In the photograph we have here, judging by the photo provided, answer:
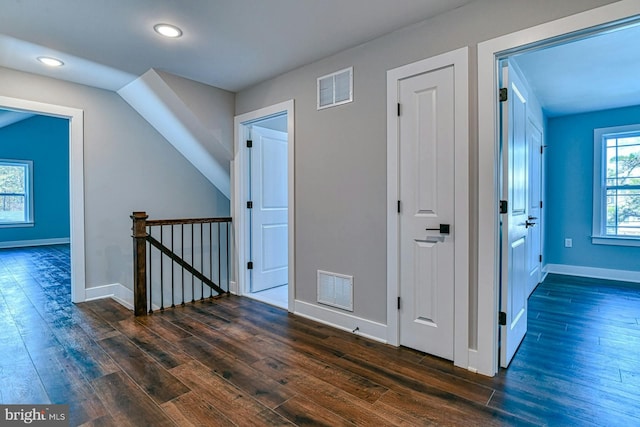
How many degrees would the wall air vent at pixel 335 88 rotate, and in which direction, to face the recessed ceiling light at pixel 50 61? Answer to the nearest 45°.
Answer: approximately 45° to its right

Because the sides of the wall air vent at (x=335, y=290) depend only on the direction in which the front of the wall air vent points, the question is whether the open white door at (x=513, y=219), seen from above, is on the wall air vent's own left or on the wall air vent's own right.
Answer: on the wall air vent's own left

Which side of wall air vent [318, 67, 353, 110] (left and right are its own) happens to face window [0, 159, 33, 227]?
right

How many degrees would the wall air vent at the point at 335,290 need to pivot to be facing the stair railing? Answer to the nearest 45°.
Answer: approximately 90° to its right

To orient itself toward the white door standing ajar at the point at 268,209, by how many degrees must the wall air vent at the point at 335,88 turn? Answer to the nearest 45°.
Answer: approximately 90° to its right

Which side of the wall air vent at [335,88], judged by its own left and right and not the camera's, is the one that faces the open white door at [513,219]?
left

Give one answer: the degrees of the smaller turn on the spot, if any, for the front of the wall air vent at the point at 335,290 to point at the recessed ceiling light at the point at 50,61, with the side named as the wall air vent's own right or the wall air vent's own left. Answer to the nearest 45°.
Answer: approximately 45° to the wall air vent's own right

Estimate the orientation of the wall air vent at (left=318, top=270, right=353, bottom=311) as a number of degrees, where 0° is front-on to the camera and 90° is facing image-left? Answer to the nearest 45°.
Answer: approximately 45°

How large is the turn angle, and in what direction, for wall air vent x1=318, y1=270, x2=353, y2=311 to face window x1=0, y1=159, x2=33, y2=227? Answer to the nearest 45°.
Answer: approximately 90° to its right

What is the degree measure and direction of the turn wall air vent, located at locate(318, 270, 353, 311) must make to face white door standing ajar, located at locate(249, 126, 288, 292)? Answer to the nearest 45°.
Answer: approximately 90° to its right
